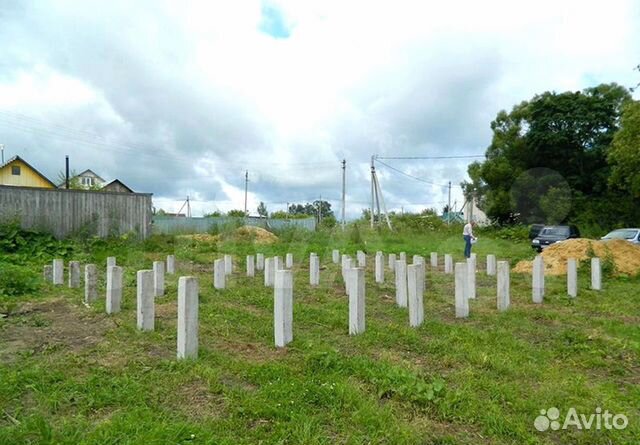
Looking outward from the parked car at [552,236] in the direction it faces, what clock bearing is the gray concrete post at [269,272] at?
The gray concrete post is roughly at 11 o'clock from the parked car.

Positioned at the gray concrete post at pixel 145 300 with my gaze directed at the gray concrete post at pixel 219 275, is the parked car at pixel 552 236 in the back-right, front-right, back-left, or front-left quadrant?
front-right

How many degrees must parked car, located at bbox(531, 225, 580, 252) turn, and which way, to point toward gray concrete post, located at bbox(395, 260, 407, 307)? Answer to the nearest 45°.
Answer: approximately 45° to its left

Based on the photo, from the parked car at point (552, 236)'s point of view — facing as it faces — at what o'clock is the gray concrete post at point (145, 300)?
The gray concrete post is roughly at 11 o'clock from the parked car.

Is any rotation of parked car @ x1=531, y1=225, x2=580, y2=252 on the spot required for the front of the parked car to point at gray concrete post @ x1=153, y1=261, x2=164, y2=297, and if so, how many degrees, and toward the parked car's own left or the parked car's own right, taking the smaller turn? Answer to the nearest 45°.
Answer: approximately 45° to the parked car's own left

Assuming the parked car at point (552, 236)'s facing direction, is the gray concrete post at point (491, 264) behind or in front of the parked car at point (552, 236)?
in front

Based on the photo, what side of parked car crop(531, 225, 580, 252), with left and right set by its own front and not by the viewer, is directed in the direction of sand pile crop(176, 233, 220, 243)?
right

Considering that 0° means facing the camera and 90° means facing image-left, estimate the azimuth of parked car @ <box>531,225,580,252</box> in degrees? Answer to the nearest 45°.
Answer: approximately 45°

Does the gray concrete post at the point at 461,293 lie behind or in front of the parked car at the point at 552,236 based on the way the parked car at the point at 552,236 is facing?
in front

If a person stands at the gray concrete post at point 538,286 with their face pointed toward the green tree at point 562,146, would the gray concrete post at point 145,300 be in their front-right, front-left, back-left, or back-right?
back-left

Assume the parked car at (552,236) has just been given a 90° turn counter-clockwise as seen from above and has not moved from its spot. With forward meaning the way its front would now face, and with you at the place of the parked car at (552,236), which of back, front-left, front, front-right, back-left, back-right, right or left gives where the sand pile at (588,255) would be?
front-right

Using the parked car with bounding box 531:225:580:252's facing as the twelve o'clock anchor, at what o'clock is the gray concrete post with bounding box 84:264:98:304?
The gray concrete post is roughly at 11 o'clock from the parked car.

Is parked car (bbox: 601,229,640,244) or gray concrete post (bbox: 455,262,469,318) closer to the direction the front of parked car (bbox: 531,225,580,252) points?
the gray concrete post
